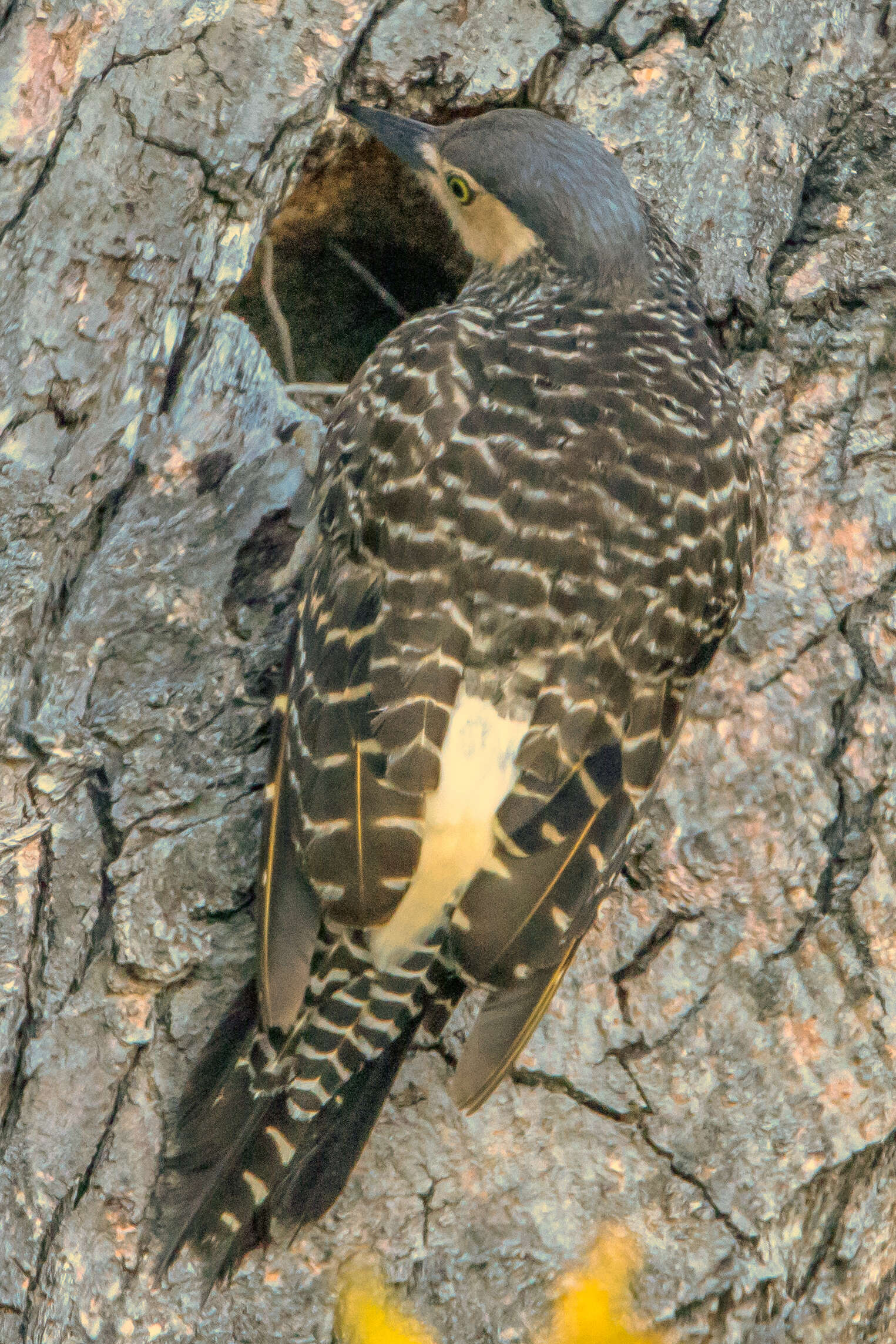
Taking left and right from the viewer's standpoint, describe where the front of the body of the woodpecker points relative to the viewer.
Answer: facing away from the viewer

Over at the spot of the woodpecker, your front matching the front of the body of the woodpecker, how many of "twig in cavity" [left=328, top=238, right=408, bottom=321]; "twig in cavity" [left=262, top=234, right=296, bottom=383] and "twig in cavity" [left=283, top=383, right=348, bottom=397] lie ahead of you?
3

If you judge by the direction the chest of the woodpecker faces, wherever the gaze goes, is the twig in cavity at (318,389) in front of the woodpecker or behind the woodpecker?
in front

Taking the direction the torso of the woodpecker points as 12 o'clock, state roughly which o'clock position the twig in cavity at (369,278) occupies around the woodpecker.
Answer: The twig in cavity is roughly at 12 o'clock from the woodpecker.
